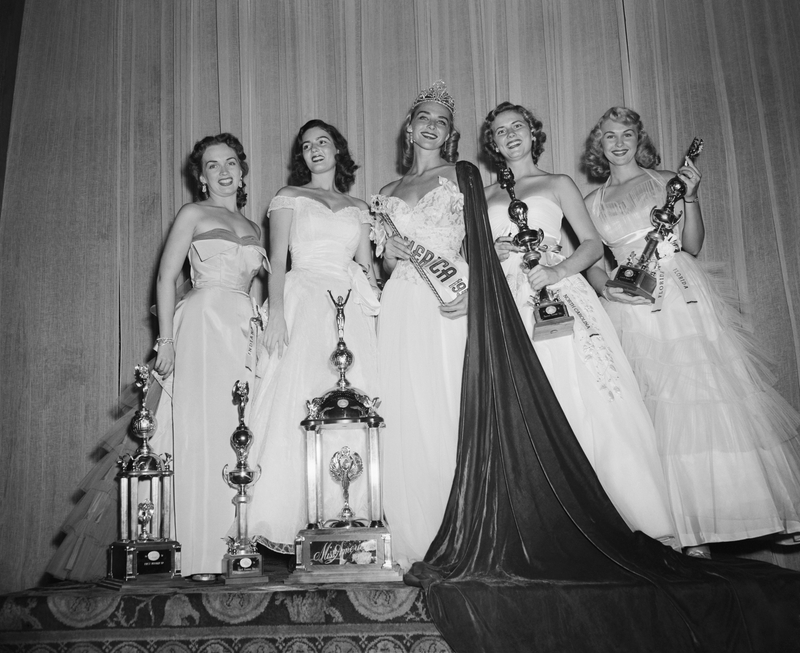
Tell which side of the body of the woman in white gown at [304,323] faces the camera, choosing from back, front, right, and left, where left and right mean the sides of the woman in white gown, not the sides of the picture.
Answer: front

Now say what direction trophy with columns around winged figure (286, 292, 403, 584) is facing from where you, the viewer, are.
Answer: facing the viewer

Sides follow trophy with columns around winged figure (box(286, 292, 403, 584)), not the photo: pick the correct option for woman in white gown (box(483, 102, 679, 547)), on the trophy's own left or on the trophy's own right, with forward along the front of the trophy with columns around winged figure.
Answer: on the trophy's own left

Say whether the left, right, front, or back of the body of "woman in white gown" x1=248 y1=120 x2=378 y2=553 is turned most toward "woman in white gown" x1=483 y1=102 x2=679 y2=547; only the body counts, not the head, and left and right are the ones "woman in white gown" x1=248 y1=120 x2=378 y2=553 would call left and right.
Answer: left

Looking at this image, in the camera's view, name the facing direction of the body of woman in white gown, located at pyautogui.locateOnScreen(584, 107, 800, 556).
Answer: toward the camera

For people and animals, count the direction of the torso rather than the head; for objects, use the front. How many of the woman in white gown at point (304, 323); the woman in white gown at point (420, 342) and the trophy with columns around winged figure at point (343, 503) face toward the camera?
3

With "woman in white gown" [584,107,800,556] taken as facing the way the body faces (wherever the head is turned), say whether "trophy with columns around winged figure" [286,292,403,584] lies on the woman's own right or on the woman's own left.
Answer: on the woman's own right

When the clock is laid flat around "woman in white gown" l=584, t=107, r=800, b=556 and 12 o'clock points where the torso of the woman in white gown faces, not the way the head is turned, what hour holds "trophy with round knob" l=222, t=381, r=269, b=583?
The trophy with round knob is roughly at 2 o'clock from the woman in white gown.
